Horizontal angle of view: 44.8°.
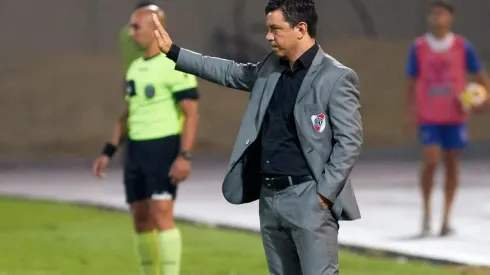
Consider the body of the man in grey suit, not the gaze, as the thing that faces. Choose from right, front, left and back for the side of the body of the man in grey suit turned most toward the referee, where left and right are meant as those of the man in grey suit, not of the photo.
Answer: right

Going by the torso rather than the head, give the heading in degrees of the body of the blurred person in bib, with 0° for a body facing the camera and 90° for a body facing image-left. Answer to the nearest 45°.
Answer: approximately 0°

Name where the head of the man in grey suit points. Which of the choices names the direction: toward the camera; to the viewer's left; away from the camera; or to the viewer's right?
to the viewer's left

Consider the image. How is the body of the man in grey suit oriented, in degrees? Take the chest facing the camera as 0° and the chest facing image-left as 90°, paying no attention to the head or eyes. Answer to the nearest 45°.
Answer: approximately 45°
